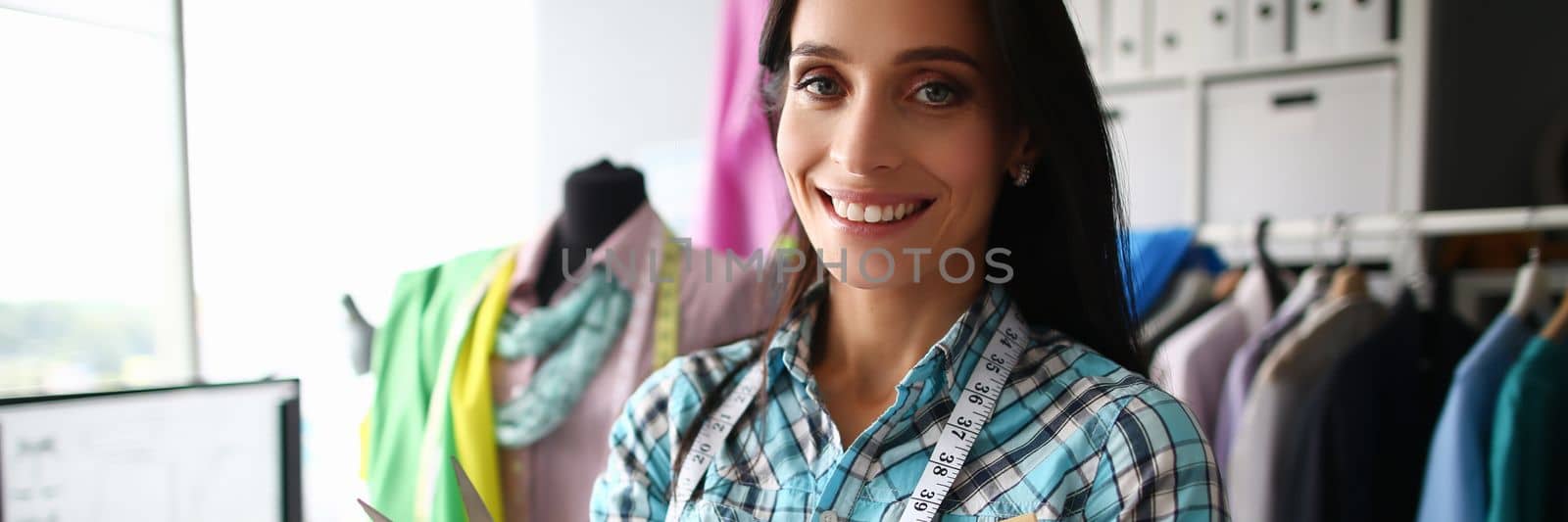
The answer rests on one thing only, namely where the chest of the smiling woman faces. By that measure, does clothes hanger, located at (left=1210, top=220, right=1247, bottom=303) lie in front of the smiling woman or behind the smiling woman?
behind

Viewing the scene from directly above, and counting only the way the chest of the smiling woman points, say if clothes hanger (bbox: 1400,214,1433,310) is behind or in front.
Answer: behind

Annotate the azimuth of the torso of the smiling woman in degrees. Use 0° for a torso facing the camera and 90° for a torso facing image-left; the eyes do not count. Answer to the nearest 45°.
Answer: approximately 45°
